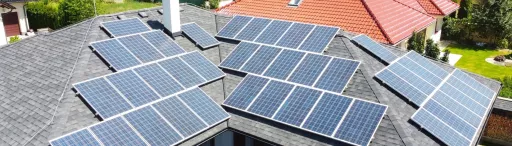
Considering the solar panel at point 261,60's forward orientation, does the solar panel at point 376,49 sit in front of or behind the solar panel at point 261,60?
behind

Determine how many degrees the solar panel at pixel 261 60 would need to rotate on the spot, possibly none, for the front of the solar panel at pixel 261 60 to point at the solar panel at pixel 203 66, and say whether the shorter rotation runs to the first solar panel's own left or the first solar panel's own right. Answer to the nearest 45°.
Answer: approximately 45° to the first solar panel's own right

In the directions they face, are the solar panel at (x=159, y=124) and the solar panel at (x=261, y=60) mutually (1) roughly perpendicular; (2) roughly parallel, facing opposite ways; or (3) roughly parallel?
roughly perpendicular

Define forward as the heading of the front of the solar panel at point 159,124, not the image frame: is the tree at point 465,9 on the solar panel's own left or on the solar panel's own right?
on the solar panel's own left

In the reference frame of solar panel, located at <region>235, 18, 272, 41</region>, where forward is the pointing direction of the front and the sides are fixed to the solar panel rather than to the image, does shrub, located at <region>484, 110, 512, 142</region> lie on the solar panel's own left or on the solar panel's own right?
on the solar panel's own left

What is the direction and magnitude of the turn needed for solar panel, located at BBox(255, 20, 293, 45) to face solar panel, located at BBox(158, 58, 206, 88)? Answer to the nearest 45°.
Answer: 0° — it already faces it

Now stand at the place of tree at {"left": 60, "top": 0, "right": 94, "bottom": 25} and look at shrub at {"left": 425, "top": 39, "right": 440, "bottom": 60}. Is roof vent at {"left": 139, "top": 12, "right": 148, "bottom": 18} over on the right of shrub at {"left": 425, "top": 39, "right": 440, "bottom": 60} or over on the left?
right

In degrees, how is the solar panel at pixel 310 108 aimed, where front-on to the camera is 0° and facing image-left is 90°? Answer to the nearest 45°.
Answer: approximately 45°

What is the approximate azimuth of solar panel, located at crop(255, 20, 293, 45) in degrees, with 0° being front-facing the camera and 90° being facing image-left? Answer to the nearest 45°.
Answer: approximately 45°

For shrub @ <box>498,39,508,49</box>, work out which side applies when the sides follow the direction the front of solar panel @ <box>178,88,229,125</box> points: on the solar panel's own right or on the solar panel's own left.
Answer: on the solar panel's own left

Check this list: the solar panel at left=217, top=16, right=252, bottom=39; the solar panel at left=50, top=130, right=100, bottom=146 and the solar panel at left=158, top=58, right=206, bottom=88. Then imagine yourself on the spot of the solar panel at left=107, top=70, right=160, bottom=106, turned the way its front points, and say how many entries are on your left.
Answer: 2

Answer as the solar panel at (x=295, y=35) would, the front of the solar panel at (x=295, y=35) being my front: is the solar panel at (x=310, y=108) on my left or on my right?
on my left
